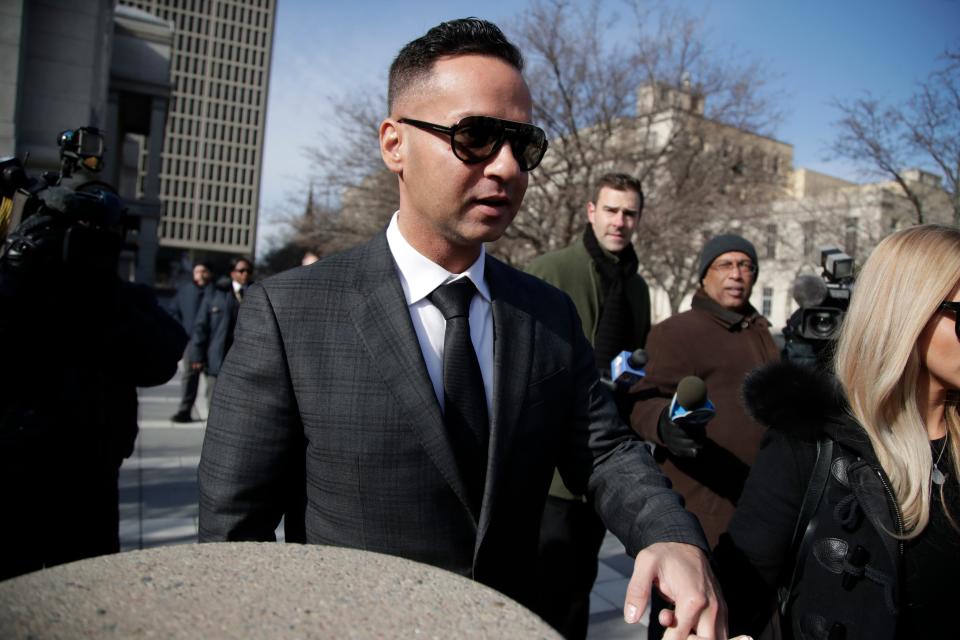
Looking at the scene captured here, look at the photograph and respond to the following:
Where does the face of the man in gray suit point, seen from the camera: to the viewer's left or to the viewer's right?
to the viewer's right

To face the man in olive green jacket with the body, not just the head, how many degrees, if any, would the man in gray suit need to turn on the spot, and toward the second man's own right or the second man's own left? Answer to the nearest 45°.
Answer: approximately 135° to the second man's own left

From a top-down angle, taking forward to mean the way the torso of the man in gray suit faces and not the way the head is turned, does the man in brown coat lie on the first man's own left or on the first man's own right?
on the first man's own left

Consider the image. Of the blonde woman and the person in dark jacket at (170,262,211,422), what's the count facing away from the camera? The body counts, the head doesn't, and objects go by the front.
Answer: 0

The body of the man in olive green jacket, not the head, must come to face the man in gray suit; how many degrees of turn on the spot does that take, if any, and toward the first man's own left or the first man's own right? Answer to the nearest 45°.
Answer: approximately 45° to the first man's own right

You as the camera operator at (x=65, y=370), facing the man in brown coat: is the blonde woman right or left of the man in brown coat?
right

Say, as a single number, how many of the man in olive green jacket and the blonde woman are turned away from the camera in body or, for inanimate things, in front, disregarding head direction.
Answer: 0

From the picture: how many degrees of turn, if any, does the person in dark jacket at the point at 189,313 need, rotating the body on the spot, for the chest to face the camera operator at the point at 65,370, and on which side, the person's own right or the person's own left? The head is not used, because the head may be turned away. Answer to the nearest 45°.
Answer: approximately 45° to the person's own right
